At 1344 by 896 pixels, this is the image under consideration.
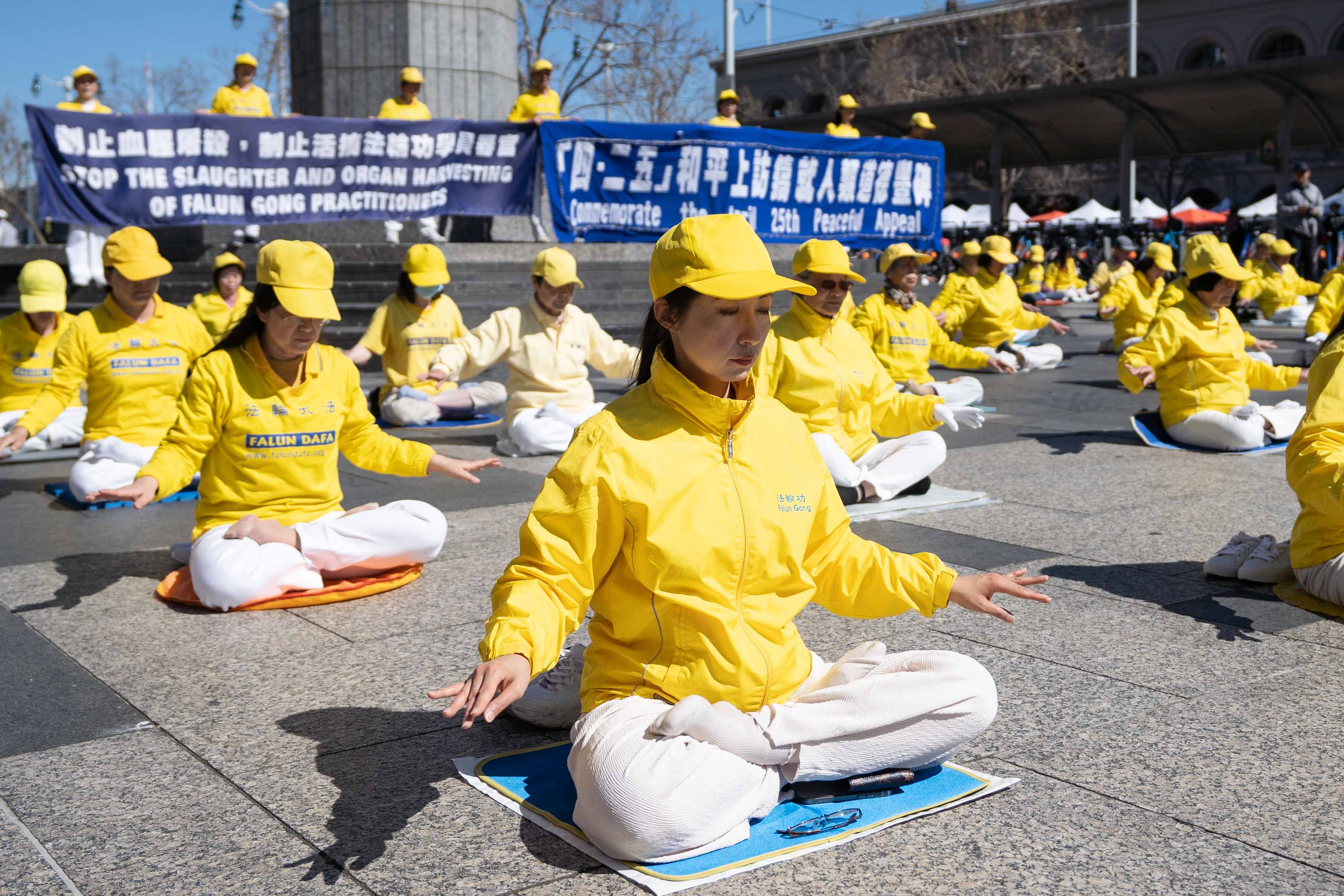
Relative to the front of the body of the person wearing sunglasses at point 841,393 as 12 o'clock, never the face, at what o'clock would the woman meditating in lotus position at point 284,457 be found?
The woman meditating in lotus position is roughly at 3 o'clock from the person wearing sunglasses.

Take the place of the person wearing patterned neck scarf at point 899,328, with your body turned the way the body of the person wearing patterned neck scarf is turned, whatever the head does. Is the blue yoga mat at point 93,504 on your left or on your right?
on your right

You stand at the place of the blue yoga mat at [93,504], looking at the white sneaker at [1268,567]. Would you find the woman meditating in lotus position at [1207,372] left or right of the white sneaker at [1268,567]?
left

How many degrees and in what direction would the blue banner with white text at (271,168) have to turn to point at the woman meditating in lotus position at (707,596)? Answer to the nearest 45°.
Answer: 0° — it already faces them

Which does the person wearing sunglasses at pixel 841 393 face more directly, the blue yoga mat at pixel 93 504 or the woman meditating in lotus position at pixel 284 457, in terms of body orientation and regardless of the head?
the woman meditating in lotus position

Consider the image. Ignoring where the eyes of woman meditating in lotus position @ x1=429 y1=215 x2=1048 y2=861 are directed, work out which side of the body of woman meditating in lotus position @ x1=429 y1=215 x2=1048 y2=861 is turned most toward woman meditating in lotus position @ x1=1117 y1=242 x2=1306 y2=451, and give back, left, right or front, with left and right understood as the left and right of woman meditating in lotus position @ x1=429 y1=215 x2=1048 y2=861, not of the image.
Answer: left

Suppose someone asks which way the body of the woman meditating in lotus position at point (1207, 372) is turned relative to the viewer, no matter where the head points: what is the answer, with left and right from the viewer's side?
facing the viewer and to the right of the viewer

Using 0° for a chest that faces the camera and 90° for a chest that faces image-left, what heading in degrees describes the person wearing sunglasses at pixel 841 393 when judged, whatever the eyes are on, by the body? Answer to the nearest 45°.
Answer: approximately 315°

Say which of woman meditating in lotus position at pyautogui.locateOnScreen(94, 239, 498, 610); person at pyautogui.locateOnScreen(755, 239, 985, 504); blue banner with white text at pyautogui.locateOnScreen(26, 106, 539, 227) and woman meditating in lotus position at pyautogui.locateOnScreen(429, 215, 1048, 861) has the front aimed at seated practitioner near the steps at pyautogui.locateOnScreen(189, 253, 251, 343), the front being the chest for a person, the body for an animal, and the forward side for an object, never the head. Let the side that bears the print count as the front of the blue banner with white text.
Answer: the blue banner with white text

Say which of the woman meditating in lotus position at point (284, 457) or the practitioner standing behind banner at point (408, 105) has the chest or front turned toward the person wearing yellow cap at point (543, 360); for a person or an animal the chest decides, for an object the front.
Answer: the practitioner standing behind banner

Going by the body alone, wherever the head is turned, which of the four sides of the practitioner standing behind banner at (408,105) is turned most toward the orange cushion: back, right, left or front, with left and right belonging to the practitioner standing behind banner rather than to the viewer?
front

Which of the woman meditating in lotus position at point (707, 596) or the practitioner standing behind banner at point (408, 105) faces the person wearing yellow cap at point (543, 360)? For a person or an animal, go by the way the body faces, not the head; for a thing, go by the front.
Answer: the practitioner standing behind banner

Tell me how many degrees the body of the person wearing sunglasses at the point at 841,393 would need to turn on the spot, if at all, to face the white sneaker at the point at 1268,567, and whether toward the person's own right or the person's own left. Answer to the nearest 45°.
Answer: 0° — they already face it

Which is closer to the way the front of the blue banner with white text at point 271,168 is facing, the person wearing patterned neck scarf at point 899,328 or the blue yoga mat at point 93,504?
the blue yoga mat

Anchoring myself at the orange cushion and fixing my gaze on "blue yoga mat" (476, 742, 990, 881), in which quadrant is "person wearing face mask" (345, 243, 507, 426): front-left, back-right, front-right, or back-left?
back-left

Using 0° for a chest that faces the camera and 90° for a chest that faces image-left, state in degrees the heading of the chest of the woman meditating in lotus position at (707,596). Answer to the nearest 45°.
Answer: approximately 315°

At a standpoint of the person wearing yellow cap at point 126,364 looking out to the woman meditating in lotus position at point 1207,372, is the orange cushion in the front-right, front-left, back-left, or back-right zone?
front-right

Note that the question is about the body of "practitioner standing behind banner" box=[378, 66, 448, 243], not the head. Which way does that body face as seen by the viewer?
toward the camera

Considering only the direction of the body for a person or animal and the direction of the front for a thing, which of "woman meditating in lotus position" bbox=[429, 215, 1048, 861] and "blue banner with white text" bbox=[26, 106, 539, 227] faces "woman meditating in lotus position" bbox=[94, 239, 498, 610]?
the blue banner with white text
